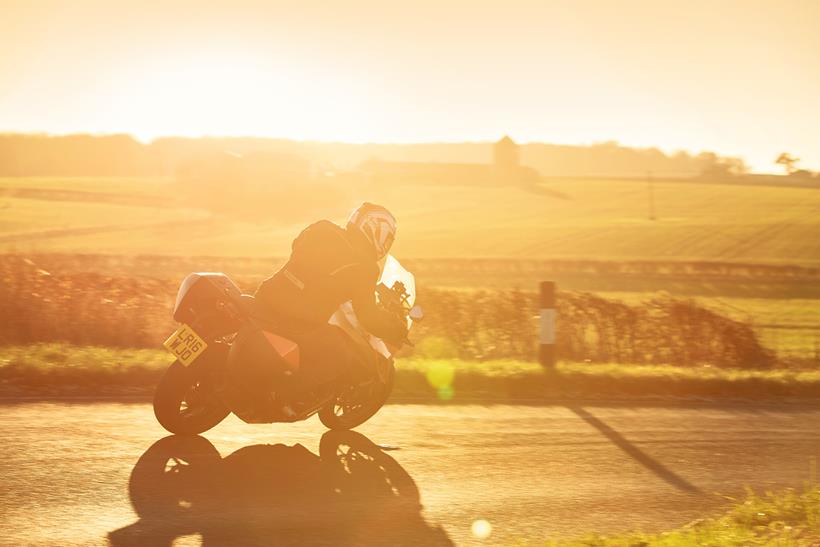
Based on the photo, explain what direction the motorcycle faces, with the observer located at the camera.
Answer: facing away from the viewer and to the right of the viewer

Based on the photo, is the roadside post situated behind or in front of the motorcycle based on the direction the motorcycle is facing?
in front
